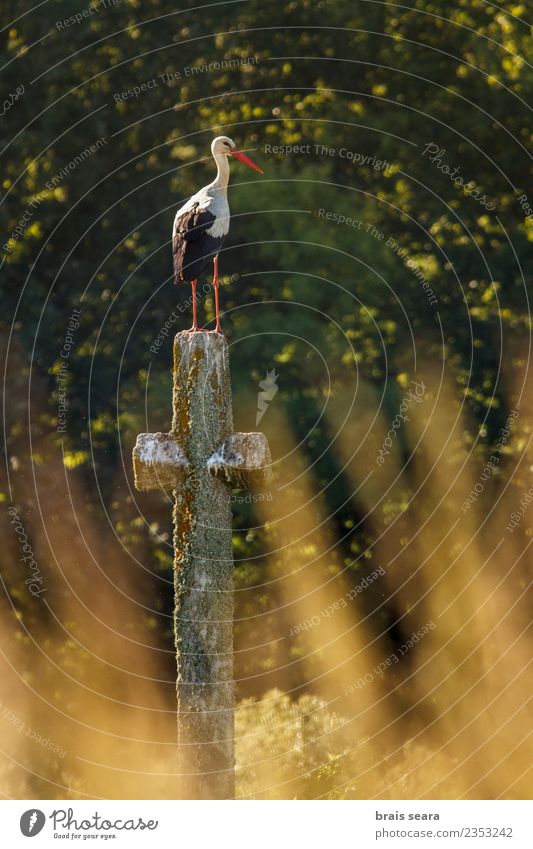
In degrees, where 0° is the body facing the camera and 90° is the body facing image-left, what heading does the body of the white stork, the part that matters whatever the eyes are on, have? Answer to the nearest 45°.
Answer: approximately 270°
